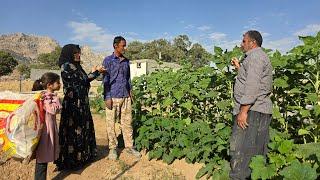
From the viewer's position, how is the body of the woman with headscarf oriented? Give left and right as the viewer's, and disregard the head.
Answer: facing to the right of the viewer

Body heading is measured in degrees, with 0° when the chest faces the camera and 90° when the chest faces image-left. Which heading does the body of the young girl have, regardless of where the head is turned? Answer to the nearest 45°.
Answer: approximately 270°

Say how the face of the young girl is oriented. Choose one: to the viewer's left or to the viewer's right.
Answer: to the viewer's right
